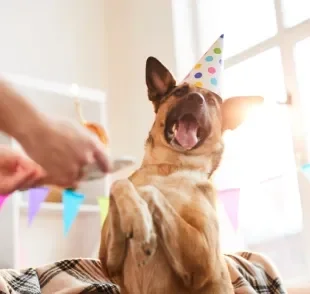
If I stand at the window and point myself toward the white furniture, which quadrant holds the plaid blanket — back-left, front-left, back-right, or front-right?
front-left

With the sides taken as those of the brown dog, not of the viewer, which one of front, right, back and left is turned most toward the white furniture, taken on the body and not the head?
back

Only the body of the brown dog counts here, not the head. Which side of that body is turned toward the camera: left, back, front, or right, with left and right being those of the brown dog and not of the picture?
front

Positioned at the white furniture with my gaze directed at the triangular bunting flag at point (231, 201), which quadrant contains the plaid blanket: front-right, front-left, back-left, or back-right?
front-right

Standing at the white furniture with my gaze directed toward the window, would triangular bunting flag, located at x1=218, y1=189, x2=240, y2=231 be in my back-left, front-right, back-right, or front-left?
front-right

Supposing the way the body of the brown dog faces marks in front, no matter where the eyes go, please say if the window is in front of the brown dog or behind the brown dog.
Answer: behind

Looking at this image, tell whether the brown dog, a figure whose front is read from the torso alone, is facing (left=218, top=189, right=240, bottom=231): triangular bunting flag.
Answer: no

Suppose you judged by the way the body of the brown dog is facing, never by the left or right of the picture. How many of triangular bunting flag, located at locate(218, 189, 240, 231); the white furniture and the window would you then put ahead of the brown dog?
0
